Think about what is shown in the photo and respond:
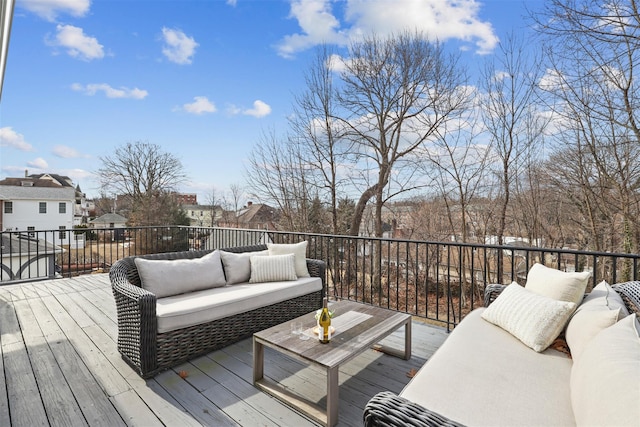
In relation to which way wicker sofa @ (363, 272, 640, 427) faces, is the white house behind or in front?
in front

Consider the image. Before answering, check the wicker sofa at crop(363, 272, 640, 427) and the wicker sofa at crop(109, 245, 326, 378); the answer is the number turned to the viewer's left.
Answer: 1

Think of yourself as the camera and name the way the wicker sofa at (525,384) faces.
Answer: facing to the left of the viewer

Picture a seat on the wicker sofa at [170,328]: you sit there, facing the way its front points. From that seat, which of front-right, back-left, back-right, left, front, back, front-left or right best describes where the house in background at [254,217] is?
back-left

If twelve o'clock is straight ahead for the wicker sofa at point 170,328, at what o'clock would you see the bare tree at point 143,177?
The bare tree is roughly at 7 o'clock from the wicker sofa.

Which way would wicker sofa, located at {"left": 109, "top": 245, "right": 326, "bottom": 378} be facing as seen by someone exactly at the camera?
facing the viewer and to the right of the viewer

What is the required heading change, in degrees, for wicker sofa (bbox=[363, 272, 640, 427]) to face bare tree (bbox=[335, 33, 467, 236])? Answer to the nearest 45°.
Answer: approximately 90° to its right

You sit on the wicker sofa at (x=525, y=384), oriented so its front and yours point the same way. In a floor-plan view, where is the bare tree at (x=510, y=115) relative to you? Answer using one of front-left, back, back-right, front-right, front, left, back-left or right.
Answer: right

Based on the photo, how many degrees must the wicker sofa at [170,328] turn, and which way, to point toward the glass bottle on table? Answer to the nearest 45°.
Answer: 0° — it already faces it
